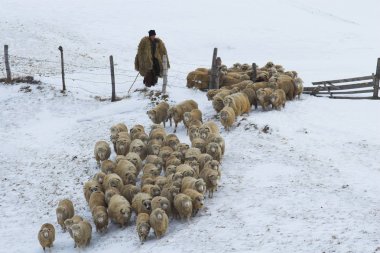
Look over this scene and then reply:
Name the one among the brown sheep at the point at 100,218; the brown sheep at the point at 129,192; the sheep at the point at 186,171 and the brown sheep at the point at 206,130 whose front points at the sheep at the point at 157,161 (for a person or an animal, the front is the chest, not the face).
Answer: the brown sheep at the point at 206,130

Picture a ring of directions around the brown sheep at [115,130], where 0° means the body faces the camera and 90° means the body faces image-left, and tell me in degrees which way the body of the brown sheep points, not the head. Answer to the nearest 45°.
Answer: approximately 45°

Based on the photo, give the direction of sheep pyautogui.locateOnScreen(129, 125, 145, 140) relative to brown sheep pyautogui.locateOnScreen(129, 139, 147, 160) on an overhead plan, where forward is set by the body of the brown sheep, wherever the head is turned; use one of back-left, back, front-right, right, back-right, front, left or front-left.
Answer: back-left

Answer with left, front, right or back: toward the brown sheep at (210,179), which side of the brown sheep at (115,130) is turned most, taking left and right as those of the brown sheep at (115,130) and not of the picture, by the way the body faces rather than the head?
left

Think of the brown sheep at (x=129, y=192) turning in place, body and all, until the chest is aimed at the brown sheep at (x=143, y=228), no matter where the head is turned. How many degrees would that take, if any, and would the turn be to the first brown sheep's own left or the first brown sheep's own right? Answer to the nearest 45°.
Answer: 0° — it already faces it

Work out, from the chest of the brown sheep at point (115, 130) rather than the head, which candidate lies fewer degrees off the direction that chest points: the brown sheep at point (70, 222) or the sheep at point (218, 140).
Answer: the brown sheep

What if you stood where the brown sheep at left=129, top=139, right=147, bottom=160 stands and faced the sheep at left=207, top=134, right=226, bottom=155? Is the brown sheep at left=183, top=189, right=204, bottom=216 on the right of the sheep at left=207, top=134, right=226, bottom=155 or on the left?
right

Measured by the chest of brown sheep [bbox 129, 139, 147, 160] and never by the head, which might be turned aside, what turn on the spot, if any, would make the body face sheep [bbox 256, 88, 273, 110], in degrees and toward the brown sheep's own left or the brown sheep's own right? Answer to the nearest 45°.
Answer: approximately 90° to the brown sheep's own left

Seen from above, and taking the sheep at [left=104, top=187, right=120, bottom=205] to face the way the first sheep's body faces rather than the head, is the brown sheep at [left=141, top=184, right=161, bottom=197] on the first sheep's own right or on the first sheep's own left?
on the first sheep's own left

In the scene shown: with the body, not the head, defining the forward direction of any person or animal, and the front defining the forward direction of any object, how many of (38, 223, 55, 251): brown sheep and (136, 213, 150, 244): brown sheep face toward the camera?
2
